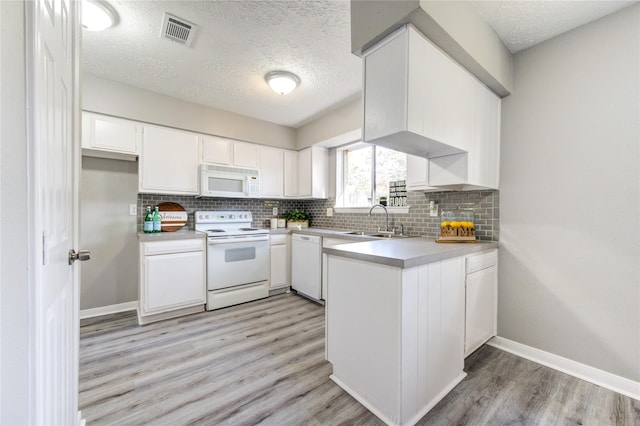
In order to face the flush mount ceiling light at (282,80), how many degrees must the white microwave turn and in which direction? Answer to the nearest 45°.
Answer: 0° — it already faces it

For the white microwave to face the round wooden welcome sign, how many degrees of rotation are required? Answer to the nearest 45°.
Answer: approximately 135° to its right

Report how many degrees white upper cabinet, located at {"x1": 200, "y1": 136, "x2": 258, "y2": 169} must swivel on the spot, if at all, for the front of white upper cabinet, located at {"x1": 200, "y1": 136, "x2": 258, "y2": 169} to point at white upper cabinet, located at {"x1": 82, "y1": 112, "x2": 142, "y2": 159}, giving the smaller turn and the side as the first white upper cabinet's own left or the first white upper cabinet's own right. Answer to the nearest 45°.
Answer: approximately 135° to the first white upper cabinet's own right

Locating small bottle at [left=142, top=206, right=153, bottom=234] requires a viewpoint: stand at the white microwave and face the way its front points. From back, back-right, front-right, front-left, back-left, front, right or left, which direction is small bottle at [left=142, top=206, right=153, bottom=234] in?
back-right

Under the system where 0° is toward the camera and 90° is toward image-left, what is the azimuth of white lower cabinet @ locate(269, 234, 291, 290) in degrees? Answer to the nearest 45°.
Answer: approximately 315°
